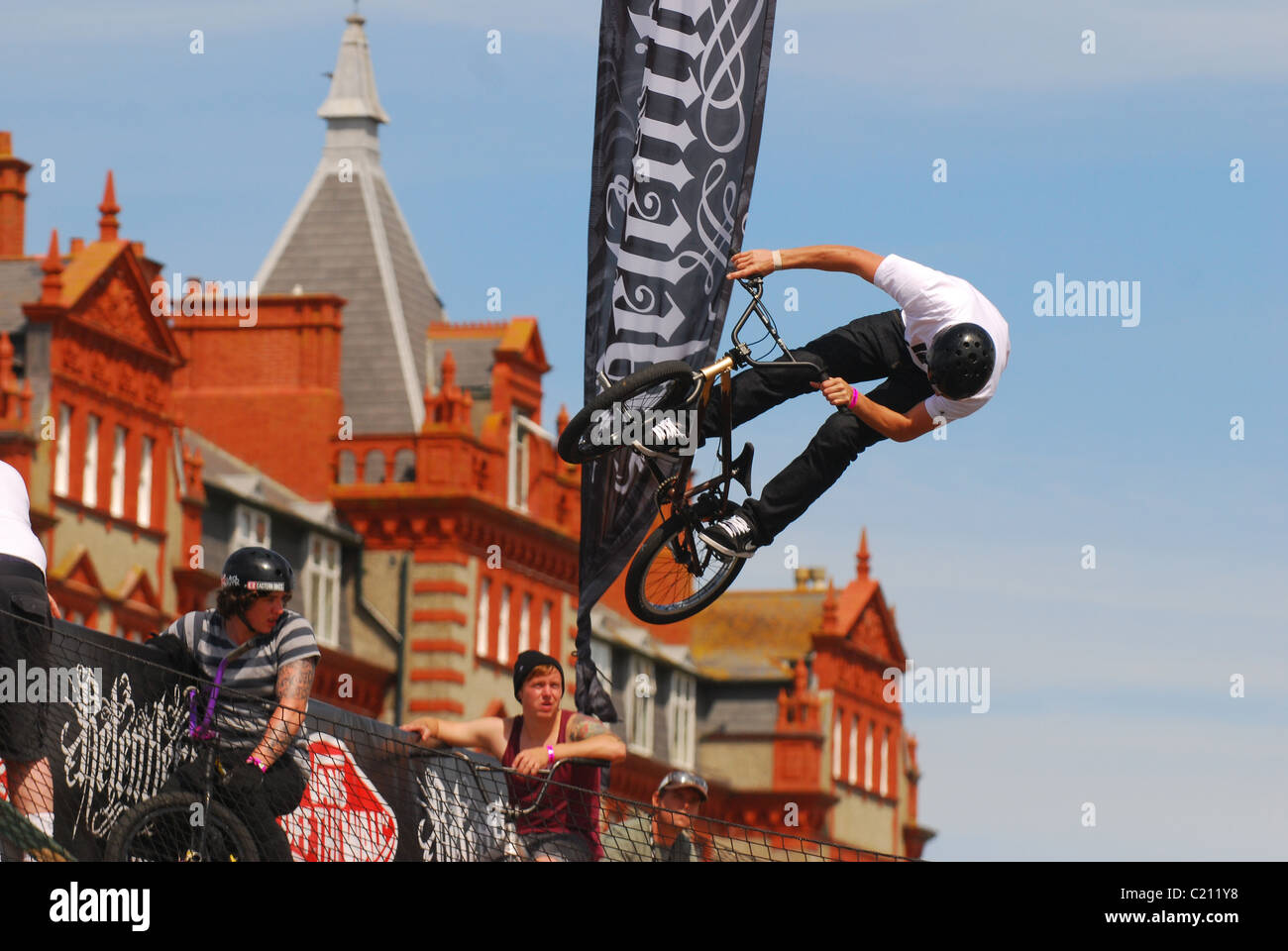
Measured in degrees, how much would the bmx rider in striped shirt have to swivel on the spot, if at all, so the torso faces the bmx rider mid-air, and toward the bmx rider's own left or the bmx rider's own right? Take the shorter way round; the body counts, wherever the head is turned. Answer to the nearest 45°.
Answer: approximately 180°

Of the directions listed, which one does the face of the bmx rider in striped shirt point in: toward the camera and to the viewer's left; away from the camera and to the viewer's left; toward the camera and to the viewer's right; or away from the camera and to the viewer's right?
toward the camera and to the viewer's right

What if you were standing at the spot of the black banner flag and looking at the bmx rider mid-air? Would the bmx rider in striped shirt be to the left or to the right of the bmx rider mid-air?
right

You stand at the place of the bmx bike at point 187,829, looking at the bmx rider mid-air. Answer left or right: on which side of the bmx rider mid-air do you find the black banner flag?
left

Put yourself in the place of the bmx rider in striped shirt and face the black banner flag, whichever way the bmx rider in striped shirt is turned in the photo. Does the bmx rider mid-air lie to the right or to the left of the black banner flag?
right

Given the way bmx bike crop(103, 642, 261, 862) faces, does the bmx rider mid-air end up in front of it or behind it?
behind
